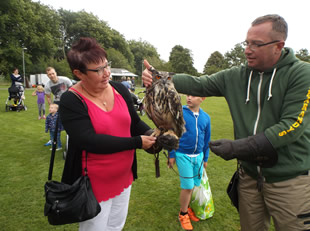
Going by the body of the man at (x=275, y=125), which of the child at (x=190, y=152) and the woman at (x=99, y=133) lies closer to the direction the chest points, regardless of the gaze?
the woman

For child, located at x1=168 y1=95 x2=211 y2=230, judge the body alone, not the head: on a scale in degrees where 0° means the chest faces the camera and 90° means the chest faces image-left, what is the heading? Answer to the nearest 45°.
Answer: approximately 0°

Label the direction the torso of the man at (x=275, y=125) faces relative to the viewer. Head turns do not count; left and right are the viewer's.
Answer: facing the viewer and to the left of the viewer

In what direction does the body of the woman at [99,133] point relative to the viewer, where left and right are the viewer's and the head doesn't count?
facing the viewer and to the right of the viewer

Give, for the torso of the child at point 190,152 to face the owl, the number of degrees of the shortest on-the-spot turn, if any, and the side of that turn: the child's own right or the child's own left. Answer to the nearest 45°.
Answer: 0° — they already face it

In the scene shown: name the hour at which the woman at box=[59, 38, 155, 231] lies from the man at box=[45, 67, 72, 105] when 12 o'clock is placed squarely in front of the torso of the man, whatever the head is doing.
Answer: The woman is roughly at 12 o'clock from the man.

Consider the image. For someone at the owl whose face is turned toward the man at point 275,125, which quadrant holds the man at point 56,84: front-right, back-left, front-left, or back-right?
back-left

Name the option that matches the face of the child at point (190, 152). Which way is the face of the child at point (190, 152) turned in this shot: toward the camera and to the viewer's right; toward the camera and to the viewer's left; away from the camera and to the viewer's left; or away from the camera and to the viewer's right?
toward the camera and to the viewer's left

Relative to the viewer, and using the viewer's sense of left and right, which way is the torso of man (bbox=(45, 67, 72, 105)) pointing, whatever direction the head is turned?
facing the viewer

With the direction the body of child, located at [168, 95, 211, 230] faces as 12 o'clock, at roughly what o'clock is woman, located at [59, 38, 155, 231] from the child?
The woman is roughly at 1 o'clock from the child.

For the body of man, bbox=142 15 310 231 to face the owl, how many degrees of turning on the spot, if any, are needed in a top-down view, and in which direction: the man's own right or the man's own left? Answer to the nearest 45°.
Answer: approximately 45° to the man's own right

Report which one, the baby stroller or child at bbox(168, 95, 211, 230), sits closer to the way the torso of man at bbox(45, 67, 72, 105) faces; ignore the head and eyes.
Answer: the child
